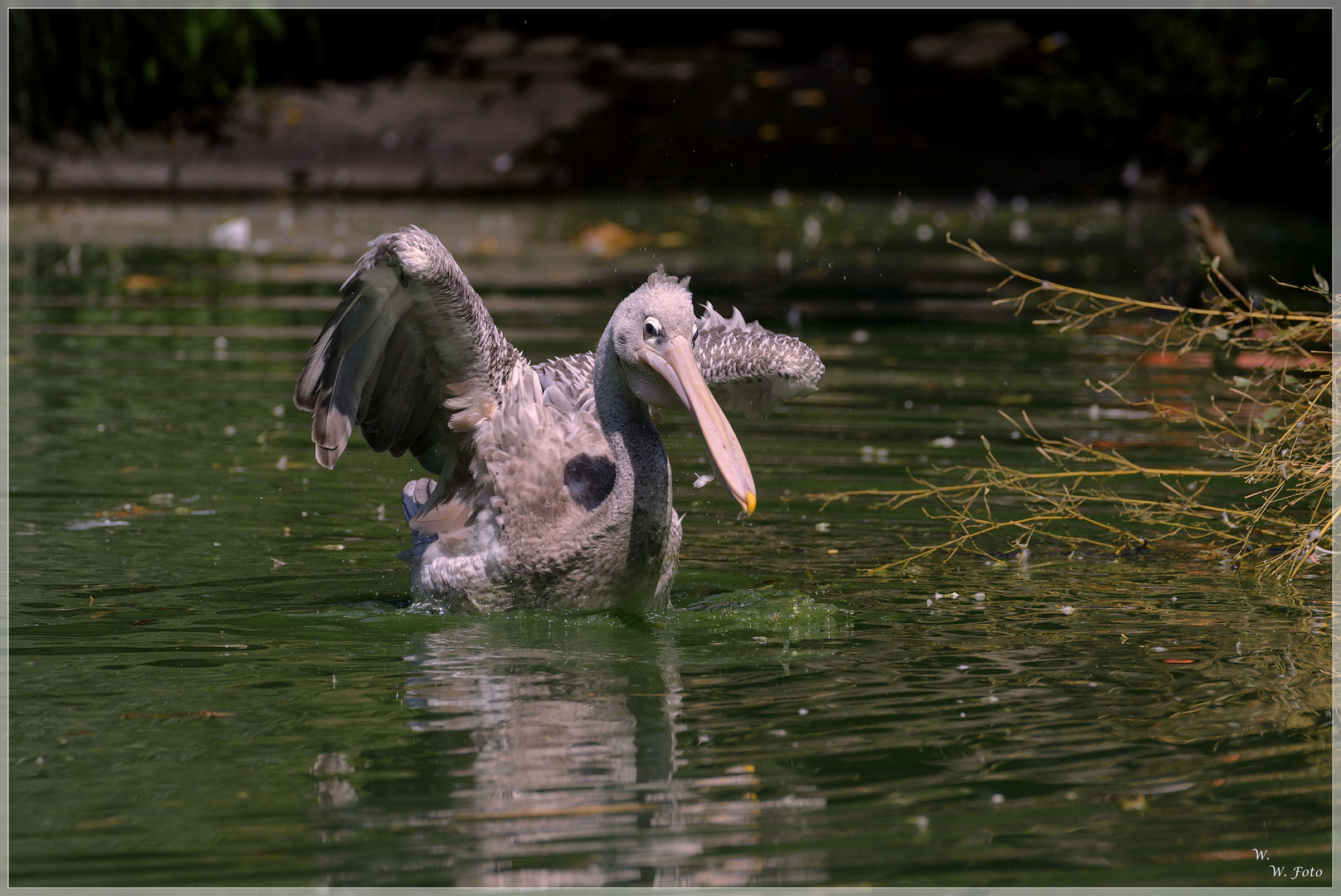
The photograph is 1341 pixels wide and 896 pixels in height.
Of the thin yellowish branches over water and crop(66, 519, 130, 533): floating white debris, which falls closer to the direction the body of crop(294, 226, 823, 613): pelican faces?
the thin yellowish branches over water

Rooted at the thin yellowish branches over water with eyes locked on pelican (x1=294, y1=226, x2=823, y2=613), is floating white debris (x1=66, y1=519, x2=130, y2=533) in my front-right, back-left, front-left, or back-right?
front-right

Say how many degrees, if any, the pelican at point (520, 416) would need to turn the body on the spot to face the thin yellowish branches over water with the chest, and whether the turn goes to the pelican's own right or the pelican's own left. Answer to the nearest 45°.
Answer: approximately 45° to the pelican's own left

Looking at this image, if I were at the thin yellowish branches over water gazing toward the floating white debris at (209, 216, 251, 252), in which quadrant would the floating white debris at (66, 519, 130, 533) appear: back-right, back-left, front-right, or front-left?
front-left

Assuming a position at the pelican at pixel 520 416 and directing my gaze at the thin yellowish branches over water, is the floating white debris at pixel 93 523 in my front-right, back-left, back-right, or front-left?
back-left

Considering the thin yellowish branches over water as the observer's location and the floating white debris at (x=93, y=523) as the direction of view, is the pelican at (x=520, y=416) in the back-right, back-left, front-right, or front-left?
front-left

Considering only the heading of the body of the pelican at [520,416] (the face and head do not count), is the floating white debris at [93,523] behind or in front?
behind

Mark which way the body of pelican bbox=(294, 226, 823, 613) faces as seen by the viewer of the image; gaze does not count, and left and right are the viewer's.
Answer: facing the viewer and to the right of the viewer

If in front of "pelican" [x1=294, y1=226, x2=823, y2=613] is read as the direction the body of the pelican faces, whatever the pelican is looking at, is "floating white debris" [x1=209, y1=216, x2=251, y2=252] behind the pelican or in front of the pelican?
behind

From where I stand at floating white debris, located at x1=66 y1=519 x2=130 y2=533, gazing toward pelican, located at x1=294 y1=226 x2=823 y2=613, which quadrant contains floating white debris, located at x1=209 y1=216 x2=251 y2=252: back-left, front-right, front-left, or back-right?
back-left

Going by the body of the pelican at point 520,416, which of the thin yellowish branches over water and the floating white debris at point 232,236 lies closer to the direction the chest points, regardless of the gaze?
the thin yellowish branches over water
